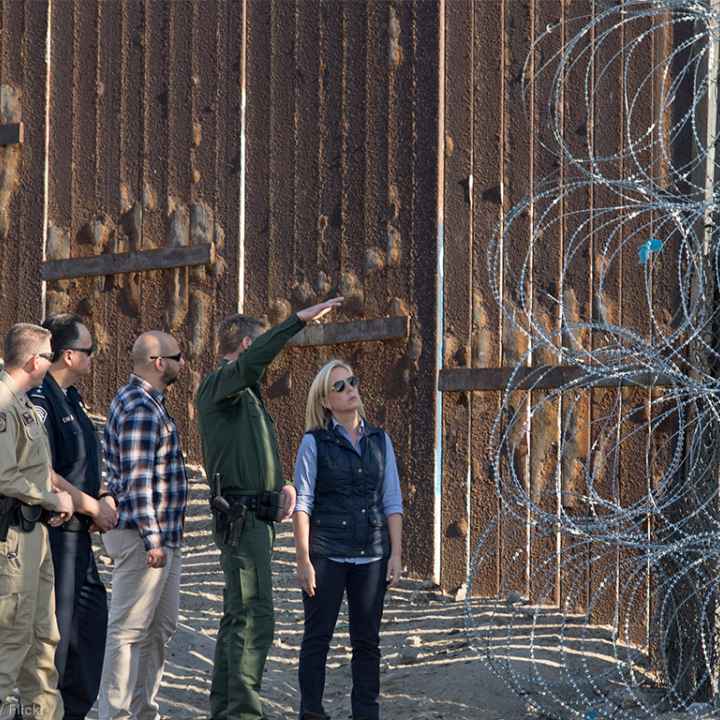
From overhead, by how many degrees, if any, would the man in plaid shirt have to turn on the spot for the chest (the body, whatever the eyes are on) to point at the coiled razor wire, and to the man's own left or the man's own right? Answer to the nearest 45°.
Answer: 0° — they already face it

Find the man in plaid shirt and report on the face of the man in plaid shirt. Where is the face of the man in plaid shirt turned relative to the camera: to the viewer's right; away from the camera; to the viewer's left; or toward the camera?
to the viewer's right

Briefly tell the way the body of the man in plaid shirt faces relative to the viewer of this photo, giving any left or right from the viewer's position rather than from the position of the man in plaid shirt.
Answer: facing to the right of the viewer

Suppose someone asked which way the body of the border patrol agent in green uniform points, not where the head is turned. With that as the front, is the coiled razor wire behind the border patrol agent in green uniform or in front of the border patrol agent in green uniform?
in front

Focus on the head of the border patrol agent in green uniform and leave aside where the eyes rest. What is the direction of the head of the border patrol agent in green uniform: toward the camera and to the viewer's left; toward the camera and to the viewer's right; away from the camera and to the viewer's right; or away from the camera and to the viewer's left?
away from the camera and to the viewer's right

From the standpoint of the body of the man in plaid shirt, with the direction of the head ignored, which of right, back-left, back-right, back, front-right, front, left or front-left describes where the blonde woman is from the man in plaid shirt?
front

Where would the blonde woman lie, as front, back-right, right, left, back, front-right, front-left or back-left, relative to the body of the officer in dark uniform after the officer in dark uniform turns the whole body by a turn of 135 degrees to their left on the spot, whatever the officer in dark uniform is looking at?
right

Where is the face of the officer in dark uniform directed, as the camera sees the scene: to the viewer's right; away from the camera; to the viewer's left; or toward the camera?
to the viewer's right
